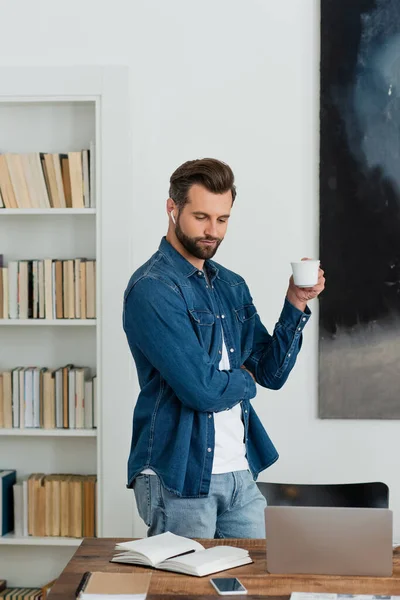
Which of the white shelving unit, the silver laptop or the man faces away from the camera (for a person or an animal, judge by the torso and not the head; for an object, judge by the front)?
the silver laptop

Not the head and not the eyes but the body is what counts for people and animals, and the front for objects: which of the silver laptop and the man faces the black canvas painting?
the silver laptop

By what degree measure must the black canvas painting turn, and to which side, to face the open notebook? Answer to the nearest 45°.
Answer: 0° — it already faces it

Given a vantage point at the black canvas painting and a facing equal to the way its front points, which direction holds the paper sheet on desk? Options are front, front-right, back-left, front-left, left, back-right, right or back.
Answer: front

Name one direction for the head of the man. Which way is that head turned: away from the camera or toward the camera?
toward the camera

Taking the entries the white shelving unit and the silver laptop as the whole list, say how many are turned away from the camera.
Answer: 1

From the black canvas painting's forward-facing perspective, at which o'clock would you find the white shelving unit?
The white shelving unit is roughly at 3 o'clock from the black canvas painting.

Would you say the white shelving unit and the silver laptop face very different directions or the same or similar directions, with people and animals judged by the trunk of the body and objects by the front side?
very different directions

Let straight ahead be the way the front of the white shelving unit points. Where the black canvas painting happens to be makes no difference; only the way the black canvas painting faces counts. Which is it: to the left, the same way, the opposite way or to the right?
the same way

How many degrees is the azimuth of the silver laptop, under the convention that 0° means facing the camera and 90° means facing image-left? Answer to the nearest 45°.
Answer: approximately 180°

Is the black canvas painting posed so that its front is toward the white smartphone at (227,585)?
yes

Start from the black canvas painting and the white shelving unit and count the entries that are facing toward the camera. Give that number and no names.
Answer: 2

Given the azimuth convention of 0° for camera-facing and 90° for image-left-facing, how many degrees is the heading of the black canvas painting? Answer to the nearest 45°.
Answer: approximately 0°

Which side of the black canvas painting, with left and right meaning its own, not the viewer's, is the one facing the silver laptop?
front

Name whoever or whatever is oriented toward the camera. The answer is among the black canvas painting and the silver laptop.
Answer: the black canvas painting

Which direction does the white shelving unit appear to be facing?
toward the camera

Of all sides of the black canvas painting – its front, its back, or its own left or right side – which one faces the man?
front
